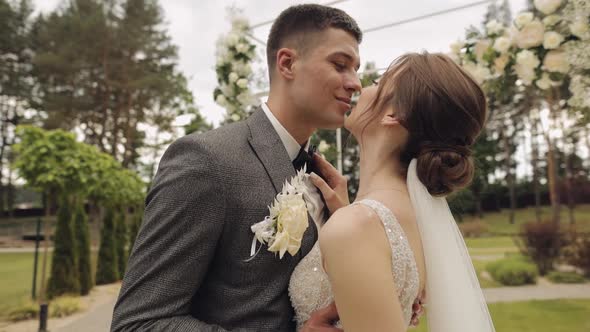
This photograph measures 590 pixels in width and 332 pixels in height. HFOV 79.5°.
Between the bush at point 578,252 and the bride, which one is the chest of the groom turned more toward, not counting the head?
the bride

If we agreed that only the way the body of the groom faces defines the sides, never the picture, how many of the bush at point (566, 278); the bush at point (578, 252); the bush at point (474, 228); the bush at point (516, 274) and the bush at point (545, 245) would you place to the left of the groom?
5

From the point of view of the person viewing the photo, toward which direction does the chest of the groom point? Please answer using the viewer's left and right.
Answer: facing the viewer and to the right of the viewer

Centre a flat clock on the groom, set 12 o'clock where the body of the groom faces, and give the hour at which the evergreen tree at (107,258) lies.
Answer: The evergreen tree is roughly at 7 o'clock from the groom.

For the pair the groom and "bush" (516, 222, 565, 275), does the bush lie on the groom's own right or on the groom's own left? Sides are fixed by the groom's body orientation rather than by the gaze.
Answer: on the groom's own left

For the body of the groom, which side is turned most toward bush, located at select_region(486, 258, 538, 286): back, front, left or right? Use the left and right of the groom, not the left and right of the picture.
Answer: left

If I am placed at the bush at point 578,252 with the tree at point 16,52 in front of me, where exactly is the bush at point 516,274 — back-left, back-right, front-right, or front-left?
front-left

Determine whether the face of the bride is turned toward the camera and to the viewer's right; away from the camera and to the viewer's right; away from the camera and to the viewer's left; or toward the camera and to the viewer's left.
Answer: away from the camera and to the viewer's left

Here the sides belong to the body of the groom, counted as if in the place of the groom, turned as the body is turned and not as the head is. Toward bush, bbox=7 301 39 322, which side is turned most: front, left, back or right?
back

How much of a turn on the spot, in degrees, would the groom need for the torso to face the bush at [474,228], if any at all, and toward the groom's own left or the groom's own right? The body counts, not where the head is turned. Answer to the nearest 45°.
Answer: approximately 90° to the groom's own left

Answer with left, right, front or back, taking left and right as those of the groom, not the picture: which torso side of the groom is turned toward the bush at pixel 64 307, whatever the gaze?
back

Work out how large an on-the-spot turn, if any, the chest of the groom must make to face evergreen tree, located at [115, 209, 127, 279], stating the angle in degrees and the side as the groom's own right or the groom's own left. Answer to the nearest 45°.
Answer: approximately 135° to the groom's own left

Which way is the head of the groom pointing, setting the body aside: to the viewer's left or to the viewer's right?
to the viewer's right

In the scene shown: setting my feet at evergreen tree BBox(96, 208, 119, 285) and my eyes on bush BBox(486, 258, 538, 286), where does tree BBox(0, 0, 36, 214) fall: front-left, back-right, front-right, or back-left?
back-left

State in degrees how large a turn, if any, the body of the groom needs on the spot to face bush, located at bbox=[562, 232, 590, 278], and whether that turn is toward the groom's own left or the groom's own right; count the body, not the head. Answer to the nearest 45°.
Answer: approximately 90° to the groom's own left

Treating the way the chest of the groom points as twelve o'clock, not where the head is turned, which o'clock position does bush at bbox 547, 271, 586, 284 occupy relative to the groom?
The bush is roughly at 9 o'clock from the groom.
